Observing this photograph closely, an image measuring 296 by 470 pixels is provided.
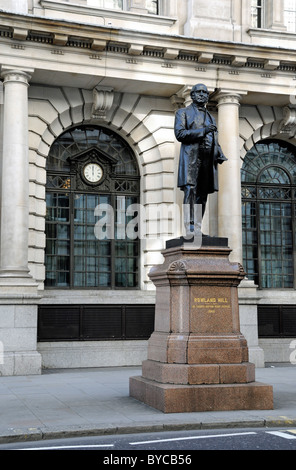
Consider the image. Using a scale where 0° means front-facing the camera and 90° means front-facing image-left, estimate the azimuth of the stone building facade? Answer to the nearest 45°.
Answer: approximately 0°

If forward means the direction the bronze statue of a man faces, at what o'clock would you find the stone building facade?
The stone building facade is roughly at 7 o'clock from the bronze statue of a man.

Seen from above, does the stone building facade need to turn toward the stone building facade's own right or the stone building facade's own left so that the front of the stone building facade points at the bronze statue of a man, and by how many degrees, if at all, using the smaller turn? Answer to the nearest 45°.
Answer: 0° — it already faces it

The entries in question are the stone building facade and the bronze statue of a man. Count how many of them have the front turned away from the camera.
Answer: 0
